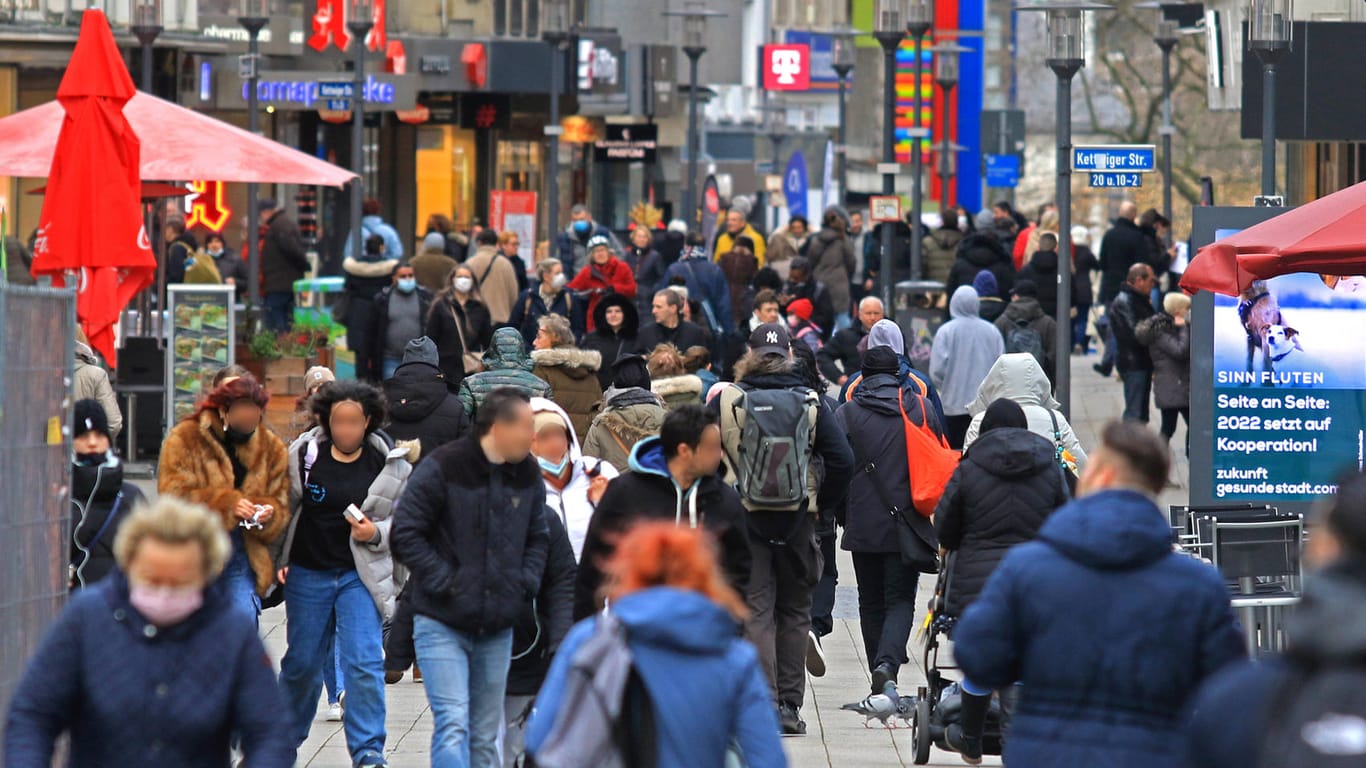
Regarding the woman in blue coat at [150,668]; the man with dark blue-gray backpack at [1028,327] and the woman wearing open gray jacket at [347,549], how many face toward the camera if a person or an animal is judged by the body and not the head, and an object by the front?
2

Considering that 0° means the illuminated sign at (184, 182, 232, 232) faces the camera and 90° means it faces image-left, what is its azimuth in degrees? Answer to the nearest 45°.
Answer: approximately 0°

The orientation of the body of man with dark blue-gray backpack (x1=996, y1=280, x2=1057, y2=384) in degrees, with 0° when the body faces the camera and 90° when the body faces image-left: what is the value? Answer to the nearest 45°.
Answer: approximately 180°

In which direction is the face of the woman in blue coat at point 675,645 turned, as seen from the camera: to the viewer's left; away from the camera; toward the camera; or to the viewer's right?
away from the camera

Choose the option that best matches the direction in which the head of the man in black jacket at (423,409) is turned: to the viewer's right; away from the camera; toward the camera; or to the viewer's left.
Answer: away from the camera

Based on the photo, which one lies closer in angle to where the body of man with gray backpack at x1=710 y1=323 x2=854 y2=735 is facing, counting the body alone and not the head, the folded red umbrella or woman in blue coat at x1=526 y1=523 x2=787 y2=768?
the folded red umbrella

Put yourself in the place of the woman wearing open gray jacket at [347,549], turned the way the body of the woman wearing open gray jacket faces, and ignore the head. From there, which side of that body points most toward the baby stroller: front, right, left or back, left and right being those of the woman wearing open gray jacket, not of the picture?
left

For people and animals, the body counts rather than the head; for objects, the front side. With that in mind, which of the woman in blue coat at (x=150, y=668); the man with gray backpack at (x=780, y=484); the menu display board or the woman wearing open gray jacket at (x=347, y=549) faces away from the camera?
the man with gray backpack
